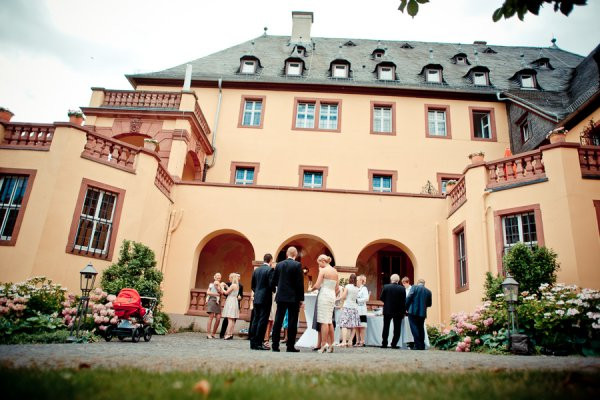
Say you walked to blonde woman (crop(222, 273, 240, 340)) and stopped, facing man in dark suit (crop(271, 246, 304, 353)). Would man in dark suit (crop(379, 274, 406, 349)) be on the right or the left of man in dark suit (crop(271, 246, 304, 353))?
left

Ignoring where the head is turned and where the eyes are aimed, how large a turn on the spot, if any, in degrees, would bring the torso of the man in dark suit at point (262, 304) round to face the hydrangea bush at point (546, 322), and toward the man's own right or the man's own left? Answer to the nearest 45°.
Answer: approximately 45° to the man's own right

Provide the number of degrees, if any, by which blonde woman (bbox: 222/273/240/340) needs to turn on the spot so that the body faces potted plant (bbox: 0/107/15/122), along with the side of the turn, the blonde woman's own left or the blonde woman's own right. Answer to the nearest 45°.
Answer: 0° — they already face it

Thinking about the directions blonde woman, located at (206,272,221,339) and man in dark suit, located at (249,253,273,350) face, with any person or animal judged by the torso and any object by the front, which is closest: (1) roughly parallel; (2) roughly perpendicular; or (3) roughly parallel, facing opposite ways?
roughly perpendicular

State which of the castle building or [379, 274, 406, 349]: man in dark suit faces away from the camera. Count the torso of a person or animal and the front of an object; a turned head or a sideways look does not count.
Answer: the man in dark suit

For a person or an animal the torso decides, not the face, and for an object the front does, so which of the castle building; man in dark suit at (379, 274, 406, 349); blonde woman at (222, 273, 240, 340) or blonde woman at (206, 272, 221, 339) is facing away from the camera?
the man in dark suit

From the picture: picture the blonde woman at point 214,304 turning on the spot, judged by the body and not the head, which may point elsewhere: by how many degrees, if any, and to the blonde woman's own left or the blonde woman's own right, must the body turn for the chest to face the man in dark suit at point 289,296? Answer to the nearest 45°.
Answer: approximately 45° to the blonde woman's own right

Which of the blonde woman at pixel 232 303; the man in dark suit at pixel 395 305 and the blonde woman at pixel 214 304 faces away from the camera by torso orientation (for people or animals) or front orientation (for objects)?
the man in dark suit

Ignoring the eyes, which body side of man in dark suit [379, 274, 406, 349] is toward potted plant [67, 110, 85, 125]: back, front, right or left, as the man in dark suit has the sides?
left

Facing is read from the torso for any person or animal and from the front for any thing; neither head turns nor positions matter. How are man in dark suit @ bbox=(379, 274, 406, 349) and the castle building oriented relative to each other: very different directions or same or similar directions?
very different directions

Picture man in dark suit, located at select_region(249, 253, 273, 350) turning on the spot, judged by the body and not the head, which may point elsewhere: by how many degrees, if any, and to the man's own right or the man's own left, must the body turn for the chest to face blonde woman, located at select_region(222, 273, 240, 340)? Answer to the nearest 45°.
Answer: approximately 45° to the man's own left

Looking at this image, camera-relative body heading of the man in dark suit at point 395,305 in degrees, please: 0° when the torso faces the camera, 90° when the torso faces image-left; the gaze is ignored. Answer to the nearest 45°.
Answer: approximately 180°

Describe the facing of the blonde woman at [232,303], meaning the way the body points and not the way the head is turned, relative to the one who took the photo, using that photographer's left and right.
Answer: facing to the left of the viewer

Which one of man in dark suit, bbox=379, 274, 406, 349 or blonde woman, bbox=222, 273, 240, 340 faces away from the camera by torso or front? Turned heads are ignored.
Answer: the man in dark suit

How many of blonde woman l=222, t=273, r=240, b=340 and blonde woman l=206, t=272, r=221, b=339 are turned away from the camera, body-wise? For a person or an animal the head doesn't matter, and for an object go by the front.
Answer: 0
